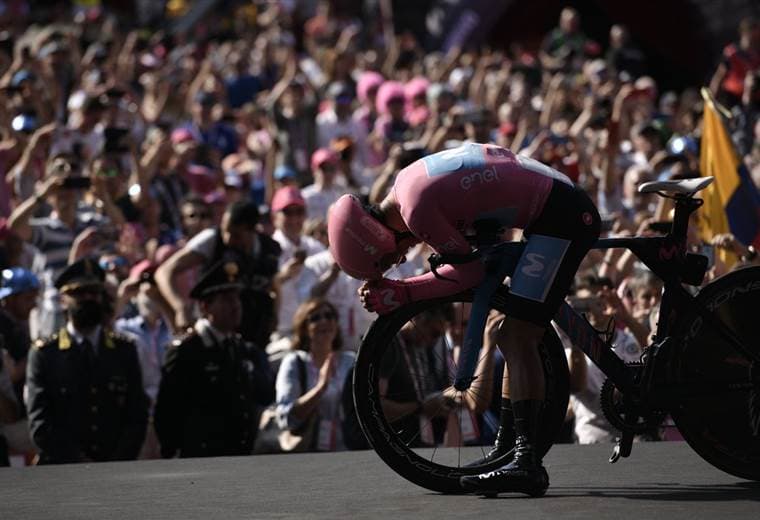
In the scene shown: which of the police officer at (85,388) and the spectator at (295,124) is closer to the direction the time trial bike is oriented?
the police officer

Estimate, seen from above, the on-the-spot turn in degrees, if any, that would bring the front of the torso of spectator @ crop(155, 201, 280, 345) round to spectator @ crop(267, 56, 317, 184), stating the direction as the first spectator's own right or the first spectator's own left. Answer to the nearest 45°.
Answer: approximately 180°

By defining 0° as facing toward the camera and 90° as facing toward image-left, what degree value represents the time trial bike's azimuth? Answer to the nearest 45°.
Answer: approximately 90°

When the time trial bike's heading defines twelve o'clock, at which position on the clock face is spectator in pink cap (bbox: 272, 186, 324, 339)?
The spectator in pink cap is roughly at 2 o'clock from the time trial bike.

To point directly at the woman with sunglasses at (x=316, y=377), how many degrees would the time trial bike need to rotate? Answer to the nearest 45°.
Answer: approximately 45° to its right

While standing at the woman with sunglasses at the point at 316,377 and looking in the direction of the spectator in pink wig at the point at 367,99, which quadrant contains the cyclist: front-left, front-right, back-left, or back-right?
back-right

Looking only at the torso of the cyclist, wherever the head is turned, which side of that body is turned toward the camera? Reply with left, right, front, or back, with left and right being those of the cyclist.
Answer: left
